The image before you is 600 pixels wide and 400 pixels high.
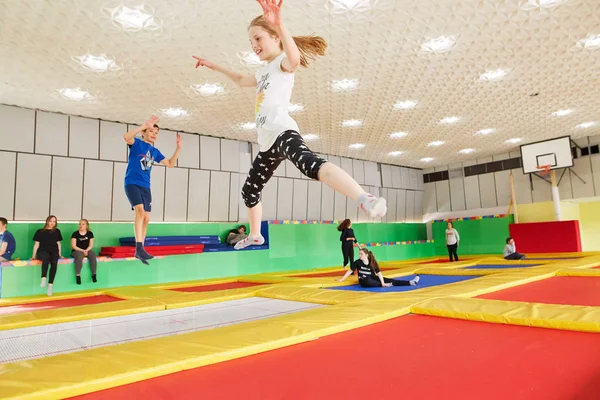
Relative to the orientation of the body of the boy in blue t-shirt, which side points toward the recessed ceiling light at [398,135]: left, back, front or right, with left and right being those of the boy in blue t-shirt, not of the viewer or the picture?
left

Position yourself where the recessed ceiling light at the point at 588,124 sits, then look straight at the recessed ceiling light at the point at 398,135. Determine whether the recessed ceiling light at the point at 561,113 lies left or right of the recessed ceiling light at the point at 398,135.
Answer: left

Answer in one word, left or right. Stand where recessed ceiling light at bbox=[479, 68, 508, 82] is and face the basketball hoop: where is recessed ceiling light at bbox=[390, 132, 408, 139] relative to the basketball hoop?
left

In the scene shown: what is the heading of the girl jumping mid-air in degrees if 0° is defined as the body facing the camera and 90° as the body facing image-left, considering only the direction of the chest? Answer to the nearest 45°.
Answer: approximately 45°

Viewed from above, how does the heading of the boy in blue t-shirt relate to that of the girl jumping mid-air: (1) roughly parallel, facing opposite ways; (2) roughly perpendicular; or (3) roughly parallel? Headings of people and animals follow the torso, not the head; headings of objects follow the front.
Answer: roughly perpendicular

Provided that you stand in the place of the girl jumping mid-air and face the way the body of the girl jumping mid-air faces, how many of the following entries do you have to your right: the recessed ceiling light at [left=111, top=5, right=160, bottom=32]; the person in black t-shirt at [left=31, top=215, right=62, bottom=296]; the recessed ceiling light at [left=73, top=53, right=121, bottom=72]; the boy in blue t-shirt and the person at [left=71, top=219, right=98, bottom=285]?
5

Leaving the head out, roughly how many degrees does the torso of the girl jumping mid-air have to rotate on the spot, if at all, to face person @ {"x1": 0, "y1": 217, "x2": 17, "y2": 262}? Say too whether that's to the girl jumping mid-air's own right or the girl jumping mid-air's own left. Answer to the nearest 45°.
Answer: approximately 90° to the girl jumping mid-air's own right

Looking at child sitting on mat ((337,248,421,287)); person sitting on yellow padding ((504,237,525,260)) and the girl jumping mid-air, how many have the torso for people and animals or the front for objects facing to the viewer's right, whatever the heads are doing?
1

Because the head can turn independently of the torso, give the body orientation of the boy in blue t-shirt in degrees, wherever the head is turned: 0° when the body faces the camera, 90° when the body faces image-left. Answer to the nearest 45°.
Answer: approximately 315°
